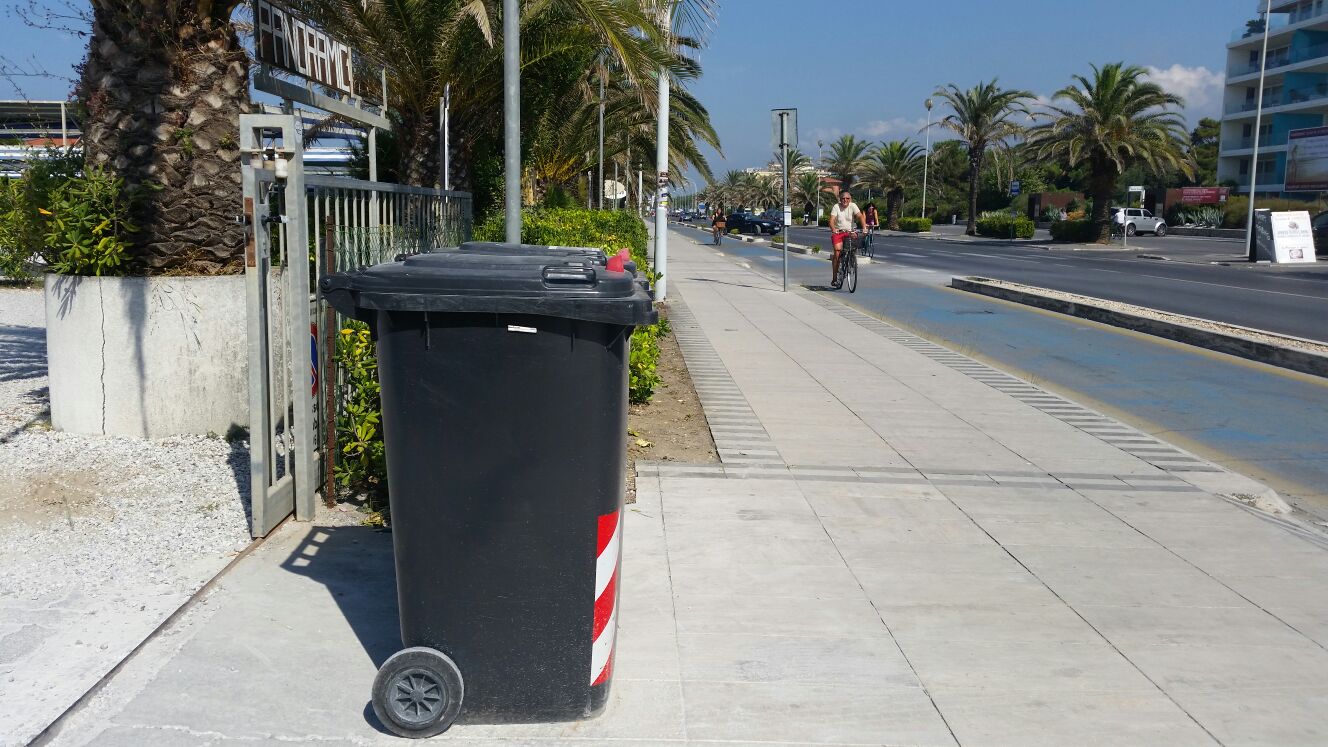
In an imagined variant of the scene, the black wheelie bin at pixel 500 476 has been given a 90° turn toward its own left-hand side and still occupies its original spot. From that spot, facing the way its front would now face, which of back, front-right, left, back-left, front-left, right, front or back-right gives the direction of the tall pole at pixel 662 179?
front

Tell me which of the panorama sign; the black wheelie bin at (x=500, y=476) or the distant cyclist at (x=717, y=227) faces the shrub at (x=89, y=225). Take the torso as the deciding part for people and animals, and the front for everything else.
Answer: the distant cyclist

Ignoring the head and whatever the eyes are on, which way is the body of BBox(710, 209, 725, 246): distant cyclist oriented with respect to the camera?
toward the camera

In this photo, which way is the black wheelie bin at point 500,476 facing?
to the viewer's right

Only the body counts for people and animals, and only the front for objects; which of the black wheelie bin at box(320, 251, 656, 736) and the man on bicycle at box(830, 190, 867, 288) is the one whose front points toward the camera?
the man on bicycle

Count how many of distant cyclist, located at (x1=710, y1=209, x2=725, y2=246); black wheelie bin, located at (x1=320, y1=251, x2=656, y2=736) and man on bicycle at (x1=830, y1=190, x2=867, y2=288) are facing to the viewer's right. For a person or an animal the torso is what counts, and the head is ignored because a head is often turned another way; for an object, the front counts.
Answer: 1

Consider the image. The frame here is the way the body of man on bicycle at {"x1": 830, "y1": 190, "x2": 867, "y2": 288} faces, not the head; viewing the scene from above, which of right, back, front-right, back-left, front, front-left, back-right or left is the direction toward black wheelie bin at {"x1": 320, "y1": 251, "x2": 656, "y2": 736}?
front

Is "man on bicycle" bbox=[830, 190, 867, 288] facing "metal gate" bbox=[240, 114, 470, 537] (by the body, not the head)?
yes

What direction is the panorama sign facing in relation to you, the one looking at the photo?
facing the viewer and to the right of the viewer

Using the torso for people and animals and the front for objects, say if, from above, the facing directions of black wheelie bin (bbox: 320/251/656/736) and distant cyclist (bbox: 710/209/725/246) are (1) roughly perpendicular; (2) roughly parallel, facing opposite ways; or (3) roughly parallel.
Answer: roughly perpendicular

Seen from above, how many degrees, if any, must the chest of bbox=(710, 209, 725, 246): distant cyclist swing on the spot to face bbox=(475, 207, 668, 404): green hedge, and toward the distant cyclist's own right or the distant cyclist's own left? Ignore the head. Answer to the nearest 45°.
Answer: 0° — they already face it

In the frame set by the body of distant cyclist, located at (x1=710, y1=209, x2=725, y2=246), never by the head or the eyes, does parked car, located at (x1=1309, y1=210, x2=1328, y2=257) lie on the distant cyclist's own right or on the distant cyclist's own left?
on the distant cyclist's own left

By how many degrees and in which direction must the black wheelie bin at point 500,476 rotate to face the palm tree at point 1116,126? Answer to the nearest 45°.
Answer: approximately 45° to its left

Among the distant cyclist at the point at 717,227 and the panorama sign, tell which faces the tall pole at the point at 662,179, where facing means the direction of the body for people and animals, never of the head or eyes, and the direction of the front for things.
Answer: the distant cyclist
